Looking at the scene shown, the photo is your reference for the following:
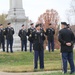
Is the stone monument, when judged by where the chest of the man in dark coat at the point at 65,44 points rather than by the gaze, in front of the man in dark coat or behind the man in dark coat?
in front

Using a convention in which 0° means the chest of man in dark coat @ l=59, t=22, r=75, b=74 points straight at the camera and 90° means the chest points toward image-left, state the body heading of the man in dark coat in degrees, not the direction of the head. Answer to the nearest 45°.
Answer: approximately 135°
